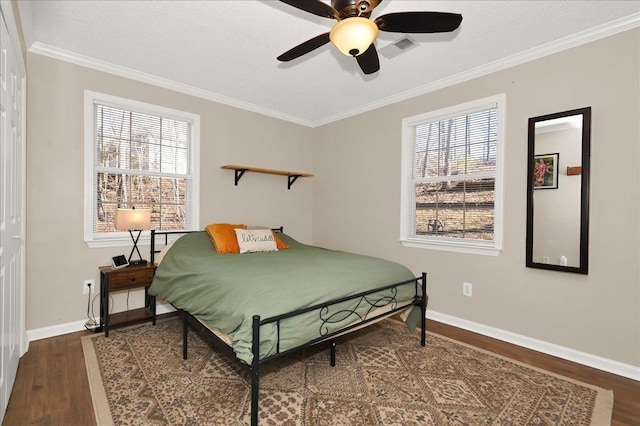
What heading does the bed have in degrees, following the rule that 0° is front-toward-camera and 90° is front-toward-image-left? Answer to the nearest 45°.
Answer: approximately 315°

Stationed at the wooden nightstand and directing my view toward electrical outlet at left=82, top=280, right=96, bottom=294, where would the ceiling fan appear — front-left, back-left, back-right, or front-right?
back-left

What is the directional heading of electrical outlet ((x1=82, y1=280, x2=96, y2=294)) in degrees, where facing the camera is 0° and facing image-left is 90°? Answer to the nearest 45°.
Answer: approximately 0°

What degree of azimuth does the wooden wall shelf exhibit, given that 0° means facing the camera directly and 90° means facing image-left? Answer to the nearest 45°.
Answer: approximately 315°

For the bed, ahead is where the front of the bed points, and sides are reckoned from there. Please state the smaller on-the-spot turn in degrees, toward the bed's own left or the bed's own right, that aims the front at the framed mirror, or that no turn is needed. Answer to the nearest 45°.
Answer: approximately 45° to the bed's own left
